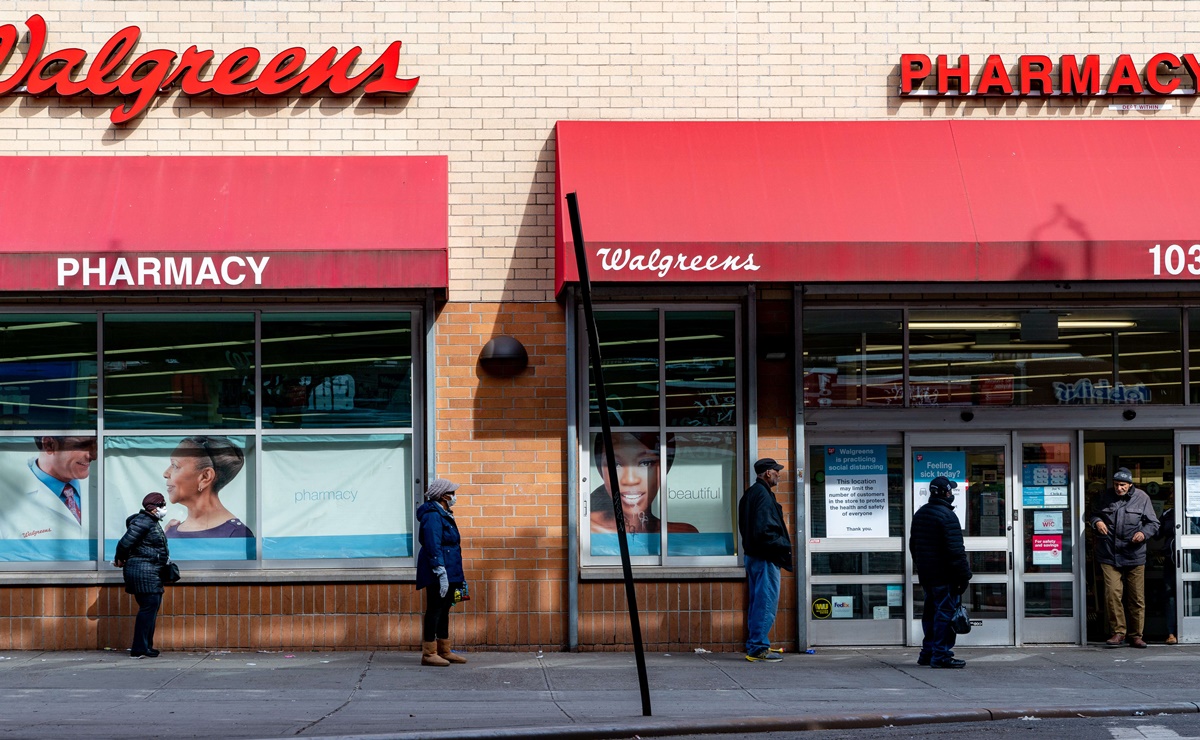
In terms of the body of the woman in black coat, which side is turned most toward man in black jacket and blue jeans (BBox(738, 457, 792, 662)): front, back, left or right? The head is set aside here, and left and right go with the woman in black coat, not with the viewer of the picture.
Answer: front

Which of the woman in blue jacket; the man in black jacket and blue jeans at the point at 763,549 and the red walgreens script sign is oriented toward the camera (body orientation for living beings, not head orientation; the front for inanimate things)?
the red walgreens script sign

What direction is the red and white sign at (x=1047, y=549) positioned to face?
toward the camera

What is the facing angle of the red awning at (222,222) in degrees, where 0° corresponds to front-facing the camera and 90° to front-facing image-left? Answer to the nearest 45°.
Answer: approximately 0°

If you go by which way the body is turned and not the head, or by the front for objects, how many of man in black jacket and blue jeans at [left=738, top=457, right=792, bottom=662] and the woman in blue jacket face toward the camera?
0

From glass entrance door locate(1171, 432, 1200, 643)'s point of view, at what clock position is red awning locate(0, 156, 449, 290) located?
The red awning is roughly at 2 o'clock from the glass entrance door.

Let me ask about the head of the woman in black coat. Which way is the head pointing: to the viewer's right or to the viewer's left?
to the viewer's right

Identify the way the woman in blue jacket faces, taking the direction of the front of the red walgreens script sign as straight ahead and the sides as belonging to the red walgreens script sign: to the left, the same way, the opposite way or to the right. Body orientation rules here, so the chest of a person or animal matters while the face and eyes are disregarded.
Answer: to the left

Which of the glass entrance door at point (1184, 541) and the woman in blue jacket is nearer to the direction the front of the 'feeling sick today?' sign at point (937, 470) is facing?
the woman in blue jacket

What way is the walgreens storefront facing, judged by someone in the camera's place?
facing the viewer

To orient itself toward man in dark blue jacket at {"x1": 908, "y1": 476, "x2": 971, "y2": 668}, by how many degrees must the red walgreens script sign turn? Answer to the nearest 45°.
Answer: approximately 90° to its left
